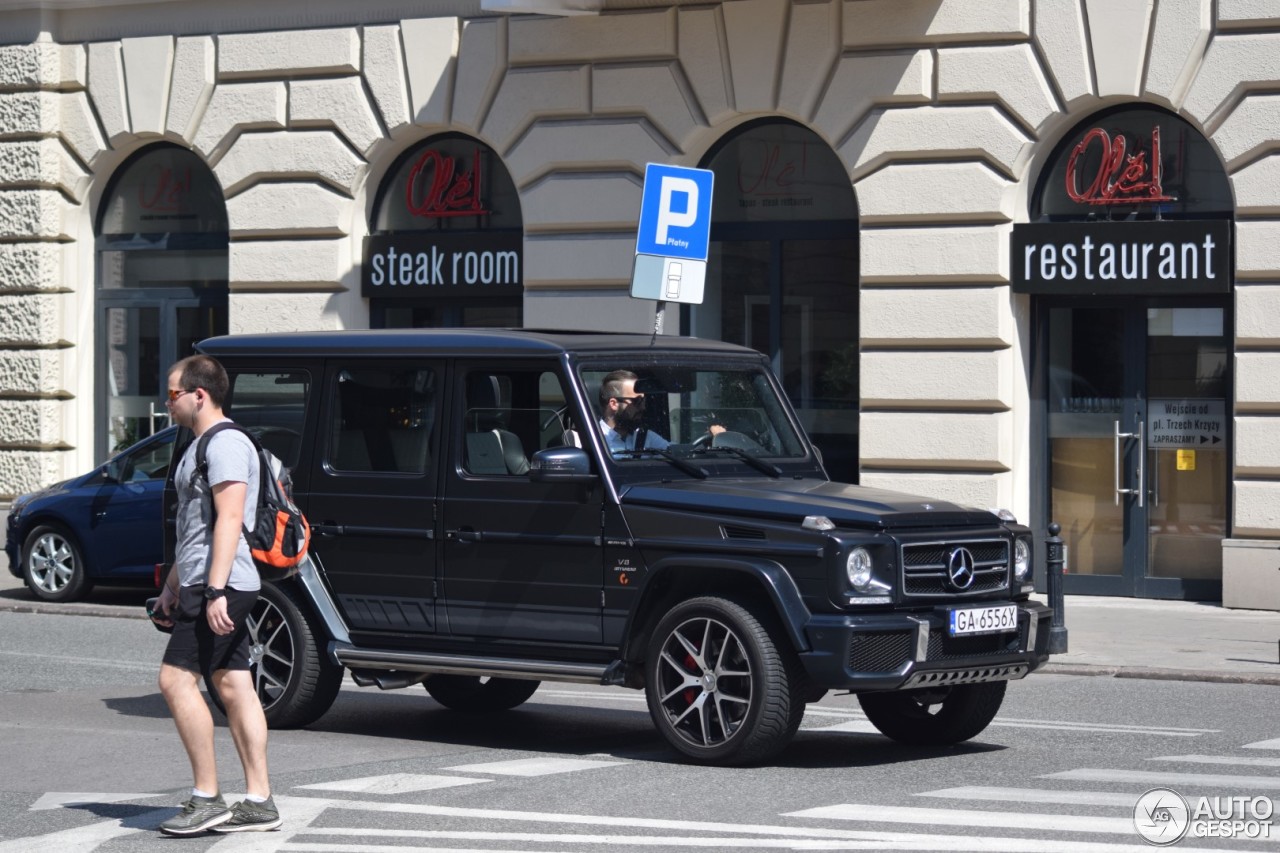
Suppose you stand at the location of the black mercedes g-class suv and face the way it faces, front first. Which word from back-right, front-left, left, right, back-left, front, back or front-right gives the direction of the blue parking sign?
back-left

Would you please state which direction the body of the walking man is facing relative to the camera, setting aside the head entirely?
to the viewer's left

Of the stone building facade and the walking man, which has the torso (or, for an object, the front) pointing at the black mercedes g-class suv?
the stone building facade

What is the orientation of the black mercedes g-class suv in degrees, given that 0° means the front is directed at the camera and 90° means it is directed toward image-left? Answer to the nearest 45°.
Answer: approximately 315°

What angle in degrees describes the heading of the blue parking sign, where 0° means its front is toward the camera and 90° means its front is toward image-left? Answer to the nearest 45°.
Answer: approximately 0°

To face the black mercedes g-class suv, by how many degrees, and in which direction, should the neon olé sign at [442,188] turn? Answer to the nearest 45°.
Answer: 0° — it already faces it

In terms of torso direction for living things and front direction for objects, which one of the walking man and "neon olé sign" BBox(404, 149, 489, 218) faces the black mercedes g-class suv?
the neon olé sign

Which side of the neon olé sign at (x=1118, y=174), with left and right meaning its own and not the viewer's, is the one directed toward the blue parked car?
right

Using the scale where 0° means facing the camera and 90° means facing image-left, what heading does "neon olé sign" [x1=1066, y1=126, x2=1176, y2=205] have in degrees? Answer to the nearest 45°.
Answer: approximately 0°

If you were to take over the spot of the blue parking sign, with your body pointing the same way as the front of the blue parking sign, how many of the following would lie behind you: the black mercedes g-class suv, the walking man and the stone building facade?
1

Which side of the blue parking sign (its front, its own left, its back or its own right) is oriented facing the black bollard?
left

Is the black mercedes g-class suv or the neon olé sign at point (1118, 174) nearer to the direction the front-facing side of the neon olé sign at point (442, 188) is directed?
the black mercedes g-class suv
